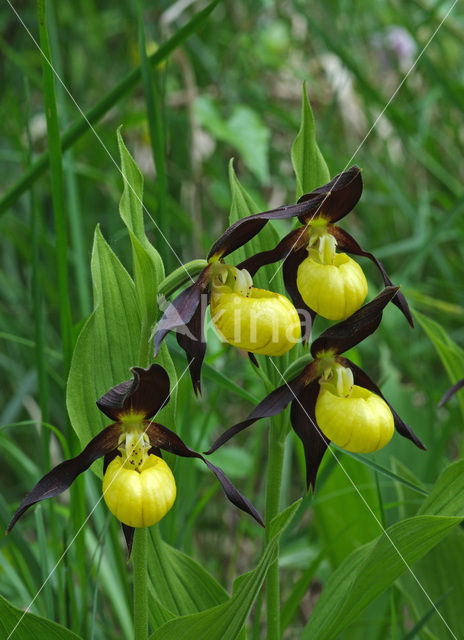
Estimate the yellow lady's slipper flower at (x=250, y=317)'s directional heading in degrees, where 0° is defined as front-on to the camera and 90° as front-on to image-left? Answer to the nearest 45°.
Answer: approximately 270°
